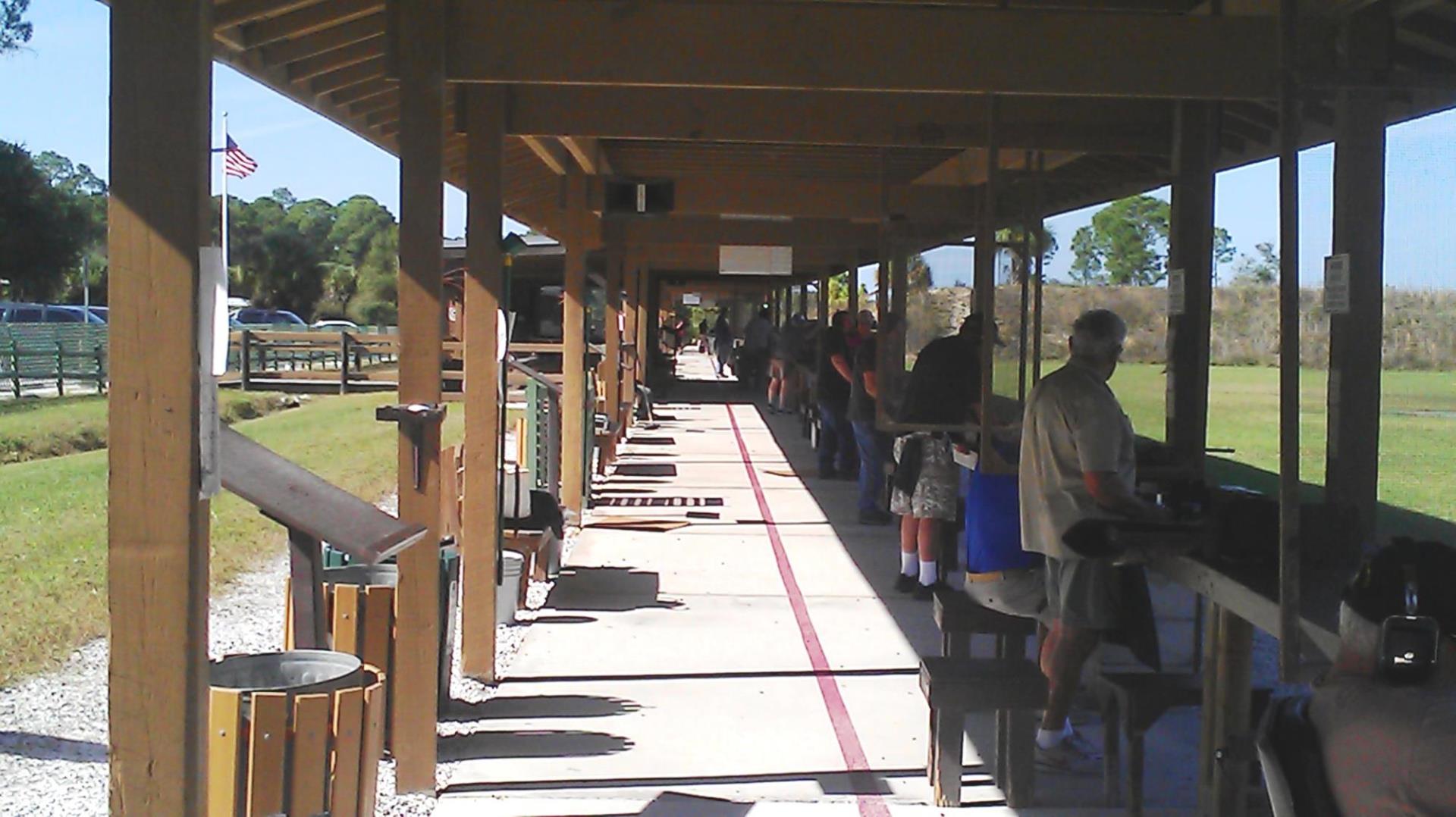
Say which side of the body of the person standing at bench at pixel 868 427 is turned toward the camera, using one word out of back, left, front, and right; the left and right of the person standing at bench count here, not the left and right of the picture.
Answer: right

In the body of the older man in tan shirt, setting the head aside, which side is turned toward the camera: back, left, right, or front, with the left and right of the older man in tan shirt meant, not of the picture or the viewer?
right

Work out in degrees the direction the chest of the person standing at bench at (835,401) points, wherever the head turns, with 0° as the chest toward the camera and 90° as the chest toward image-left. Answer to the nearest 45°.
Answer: approximately 270°

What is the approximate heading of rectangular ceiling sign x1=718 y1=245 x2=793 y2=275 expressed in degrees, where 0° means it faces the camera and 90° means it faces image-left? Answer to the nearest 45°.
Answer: approximately 0°

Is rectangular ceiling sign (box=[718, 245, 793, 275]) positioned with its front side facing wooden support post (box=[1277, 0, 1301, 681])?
yes

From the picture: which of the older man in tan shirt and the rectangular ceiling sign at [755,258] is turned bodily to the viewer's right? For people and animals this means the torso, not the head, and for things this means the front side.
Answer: the older man in tan shirt

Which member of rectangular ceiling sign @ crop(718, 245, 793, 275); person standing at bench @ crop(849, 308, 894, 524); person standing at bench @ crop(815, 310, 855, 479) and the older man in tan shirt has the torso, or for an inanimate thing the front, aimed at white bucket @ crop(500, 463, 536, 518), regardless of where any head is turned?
the rectangular ceiling sign

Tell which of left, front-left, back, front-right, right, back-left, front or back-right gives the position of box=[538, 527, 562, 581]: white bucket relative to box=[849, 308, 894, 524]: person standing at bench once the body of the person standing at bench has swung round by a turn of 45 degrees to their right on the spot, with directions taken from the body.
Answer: right

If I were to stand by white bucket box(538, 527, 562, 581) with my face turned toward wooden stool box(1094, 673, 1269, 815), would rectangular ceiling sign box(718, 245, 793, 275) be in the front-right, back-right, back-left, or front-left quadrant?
back-left

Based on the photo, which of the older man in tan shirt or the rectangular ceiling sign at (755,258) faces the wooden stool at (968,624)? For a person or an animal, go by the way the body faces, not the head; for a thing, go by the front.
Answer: the rectangular ceiling sign
